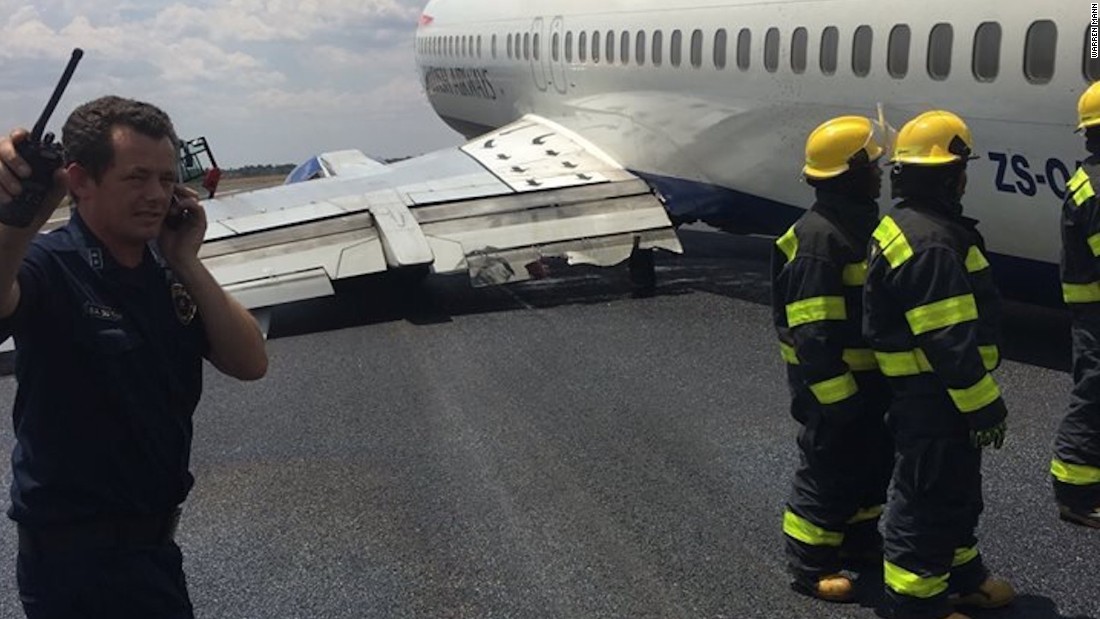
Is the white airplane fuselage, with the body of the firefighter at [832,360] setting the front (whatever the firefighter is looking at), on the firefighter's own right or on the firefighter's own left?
on the firefighter's own left

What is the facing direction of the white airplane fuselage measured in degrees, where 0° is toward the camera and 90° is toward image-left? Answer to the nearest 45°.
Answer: approximately 135°

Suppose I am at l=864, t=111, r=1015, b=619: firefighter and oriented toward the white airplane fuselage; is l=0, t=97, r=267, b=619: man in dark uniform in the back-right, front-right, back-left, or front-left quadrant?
back-left
